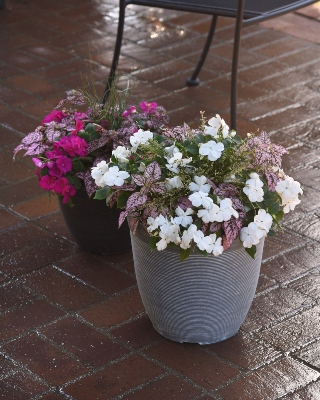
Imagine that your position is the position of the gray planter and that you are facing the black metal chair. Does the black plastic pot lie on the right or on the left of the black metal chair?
left
